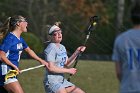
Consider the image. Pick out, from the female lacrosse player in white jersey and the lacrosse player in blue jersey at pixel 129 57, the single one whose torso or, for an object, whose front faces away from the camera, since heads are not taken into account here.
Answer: the lacrosse player in blue jersey

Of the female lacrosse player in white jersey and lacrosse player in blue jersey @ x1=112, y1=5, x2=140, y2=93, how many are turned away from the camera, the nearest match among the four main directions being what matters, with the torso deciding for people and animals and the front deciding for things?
1

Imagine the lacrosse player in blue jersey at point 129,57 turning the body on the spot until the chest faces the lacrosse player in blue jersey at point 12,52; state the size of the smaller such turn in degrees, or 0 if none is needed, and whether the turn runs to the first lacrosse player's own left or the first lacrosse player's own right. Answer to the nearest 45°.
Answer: approximately 45° to the first lacrosse player's own left

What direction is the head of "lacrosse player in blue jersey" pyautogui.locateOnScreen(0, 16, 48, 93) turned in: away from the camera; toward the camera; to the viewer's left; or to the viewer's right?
to the viewer's right

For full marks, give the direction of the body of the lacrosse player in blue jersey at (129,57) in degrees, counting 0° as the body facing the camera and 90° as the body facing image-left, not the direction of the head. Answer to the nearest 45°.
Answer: approximately 180°
